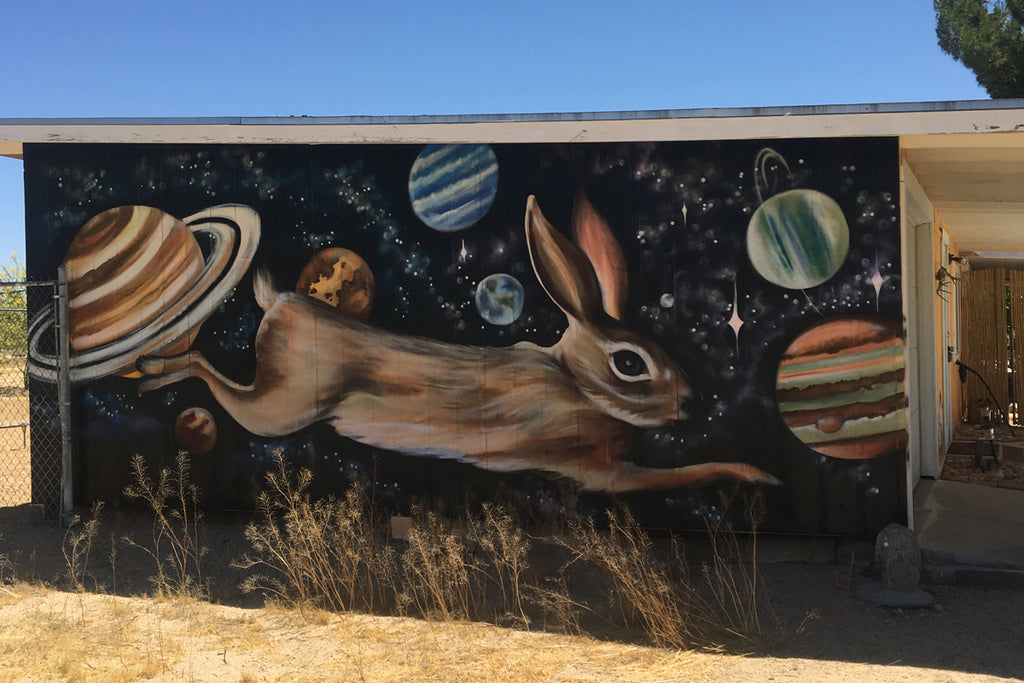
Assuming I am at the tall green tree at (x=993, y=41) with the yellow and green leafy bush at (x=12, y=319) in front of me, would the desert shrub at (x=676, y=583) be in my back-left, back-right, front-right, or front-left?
front-left

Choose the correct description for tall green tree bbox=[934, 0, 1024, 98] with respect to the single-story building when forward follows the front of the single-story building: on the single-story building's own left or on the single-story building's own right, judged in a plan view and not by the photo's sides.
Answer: on the single-story building's own left

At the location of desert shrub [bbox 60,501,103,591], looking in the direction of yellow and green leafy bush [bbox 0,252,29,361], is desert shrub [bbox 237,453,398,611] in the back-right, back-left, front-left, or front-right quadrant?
back-right

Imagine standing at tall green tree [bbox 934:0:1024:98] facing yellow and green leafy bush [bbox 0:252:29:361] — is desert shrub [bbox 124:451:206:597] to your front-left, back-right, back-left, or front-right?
front-left

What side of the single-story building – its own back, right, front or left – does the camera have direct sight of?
right
